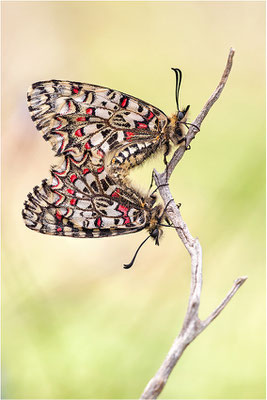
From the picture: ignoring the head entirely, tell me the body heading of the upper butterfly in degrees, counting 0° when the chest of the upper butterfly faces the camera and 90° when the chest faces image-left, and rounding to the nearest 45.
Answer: approximately 270°
